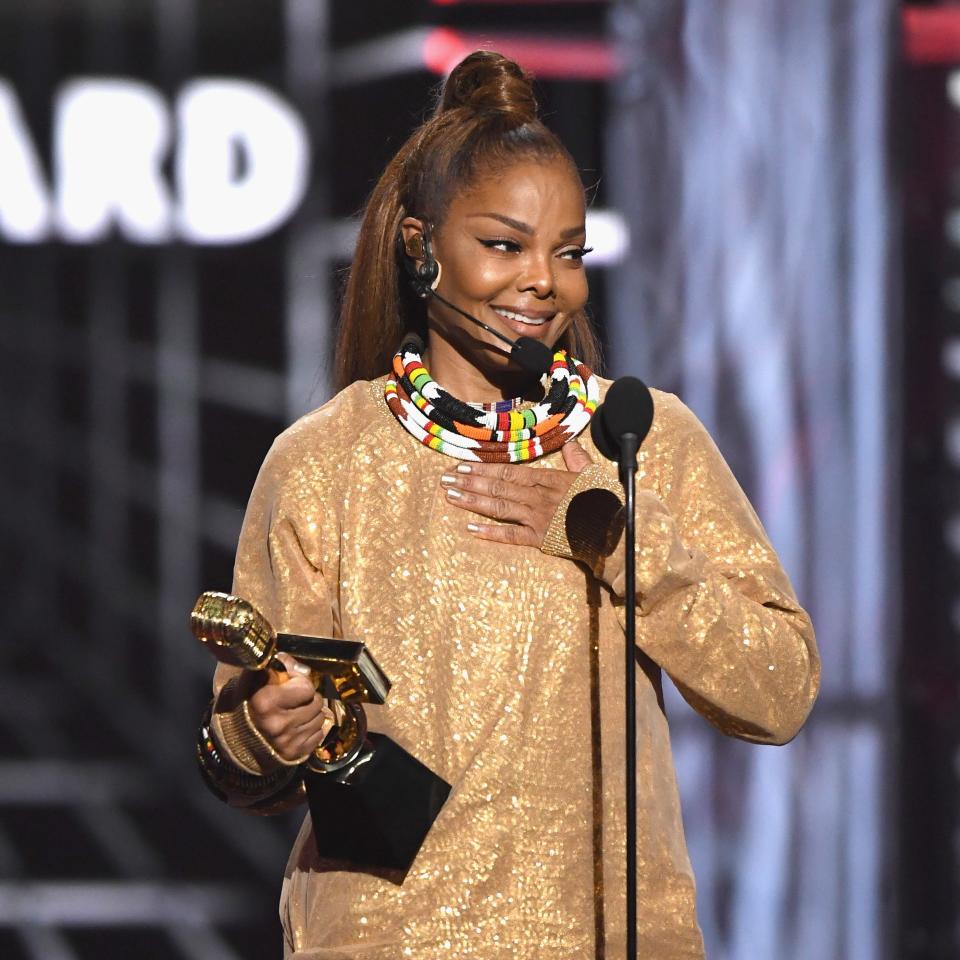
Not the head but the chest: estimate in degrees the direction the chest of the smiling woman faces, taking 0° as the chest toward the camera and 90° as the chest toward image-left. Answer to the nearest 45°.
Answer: approximately 0°
